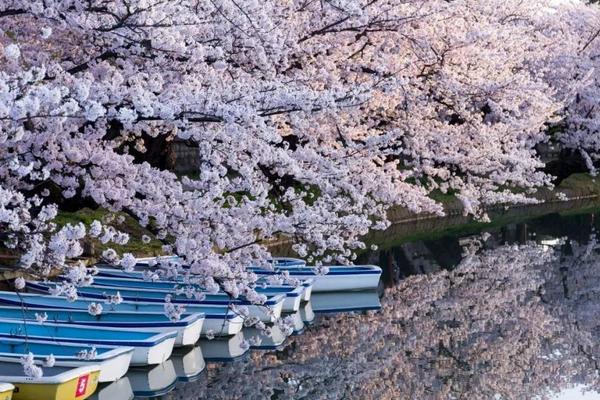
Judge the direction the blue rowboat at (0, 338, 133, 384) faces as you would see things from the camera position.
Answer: facing to the right of the viewer

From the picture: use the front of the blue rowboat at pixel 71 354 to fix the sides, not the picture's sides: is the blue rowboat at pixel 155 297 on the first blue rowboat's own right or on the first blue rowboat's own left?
on the first blue rowboat's own left

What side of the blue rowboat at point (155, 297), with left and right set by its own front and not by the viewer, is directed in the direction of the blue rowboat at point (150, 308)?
right

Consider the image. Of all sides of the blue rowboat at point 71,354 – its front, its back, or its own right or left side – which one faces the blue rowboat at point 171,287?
right

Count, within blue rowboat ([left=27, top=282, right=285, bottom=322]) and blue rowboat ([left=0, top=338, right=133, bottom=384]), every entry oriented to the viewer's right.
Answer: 2
